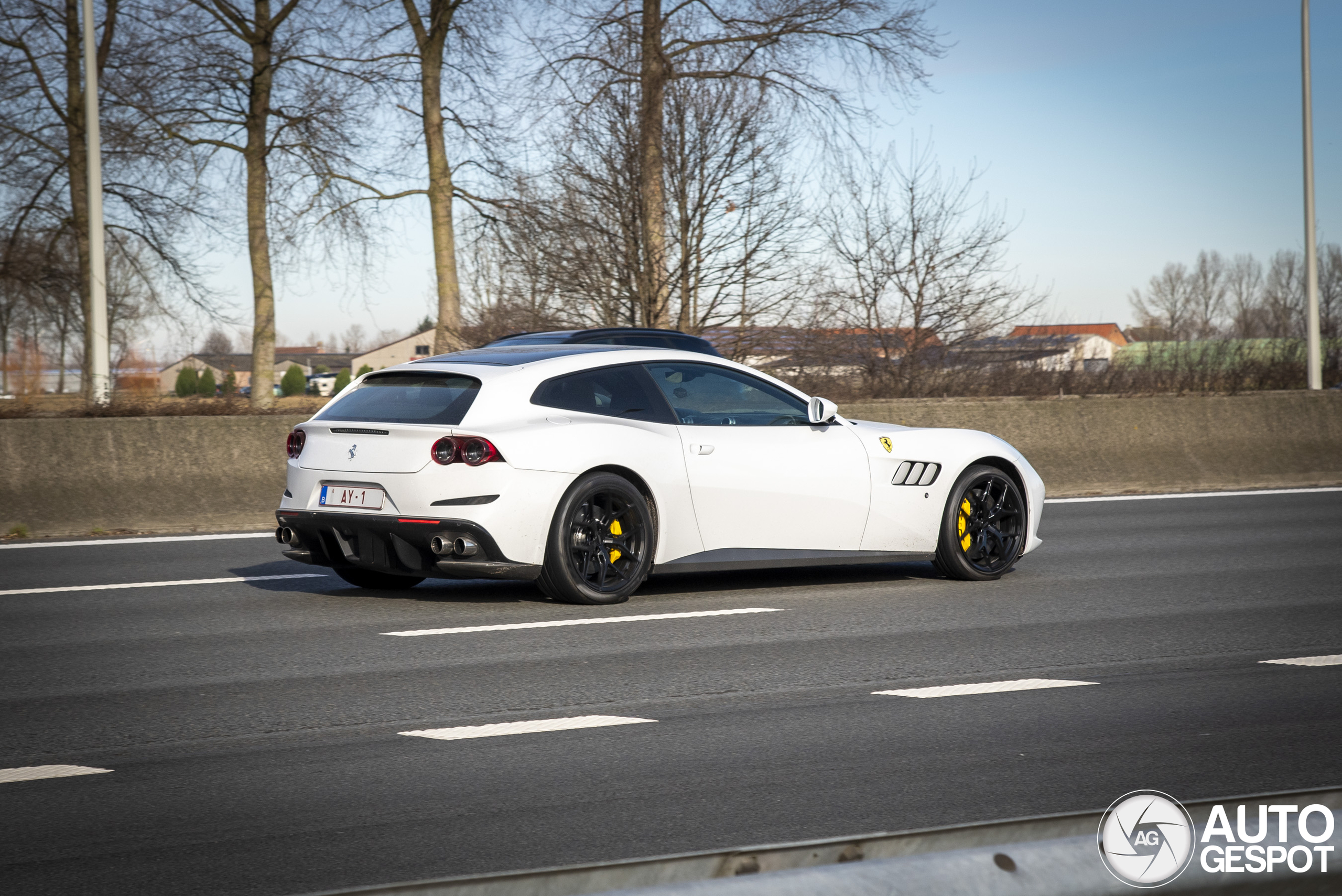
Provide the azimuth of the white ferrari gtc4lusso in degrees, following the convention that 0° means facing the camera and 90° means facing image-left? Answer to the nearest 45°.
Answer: approximately 225°

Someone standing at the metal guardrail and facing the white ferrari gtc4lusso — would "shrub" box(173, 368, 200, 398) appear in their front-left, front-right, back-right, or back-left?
front-left

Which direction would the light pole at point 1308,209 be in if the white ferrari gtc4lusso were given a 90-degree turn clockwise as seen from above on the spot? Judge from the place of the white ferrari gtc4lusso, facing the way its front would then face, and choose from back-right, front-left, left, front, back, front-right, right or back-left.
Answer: left

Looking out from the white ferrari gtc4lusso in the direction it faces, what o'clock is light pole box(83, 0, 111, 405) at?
The light pole is roughly at 9 o'clock from the white ferrari gtc4lusso.

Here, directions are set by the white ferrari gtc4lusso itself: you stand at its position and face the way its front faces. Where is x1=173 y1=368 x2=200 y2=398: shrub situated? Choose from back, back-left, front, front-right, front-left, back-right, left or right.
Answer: left

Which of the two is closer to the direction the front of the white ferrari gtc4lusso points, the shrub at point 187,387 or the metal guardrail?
the shrub

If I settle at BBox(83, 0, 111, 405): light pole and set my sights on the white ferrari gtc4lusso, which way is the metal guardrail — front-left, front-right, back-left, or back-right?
front-right
